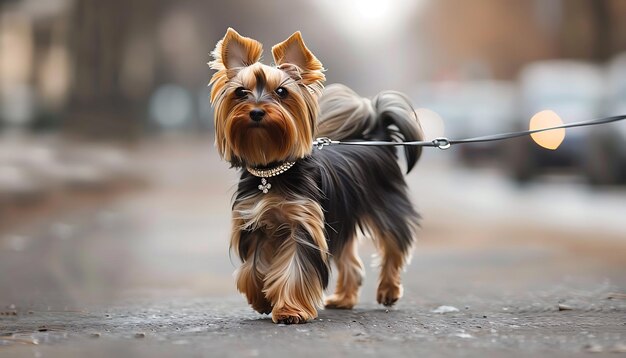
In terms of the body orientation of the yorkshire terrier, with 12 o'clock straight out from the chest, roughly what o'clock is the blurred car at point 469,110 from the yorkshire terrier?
The blurred car is roughly at 5 o'clock from the yorkshire terrier.

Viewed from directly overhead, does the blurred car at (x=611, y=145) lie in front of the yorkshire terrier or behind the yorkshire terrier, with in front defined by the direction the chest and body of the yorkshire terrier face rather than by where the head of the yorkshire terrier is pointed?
behind

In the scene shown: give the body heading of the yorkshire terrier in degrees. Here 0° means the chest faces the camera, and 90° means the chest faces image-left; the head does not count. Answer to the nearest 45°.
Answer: approximately 45°
